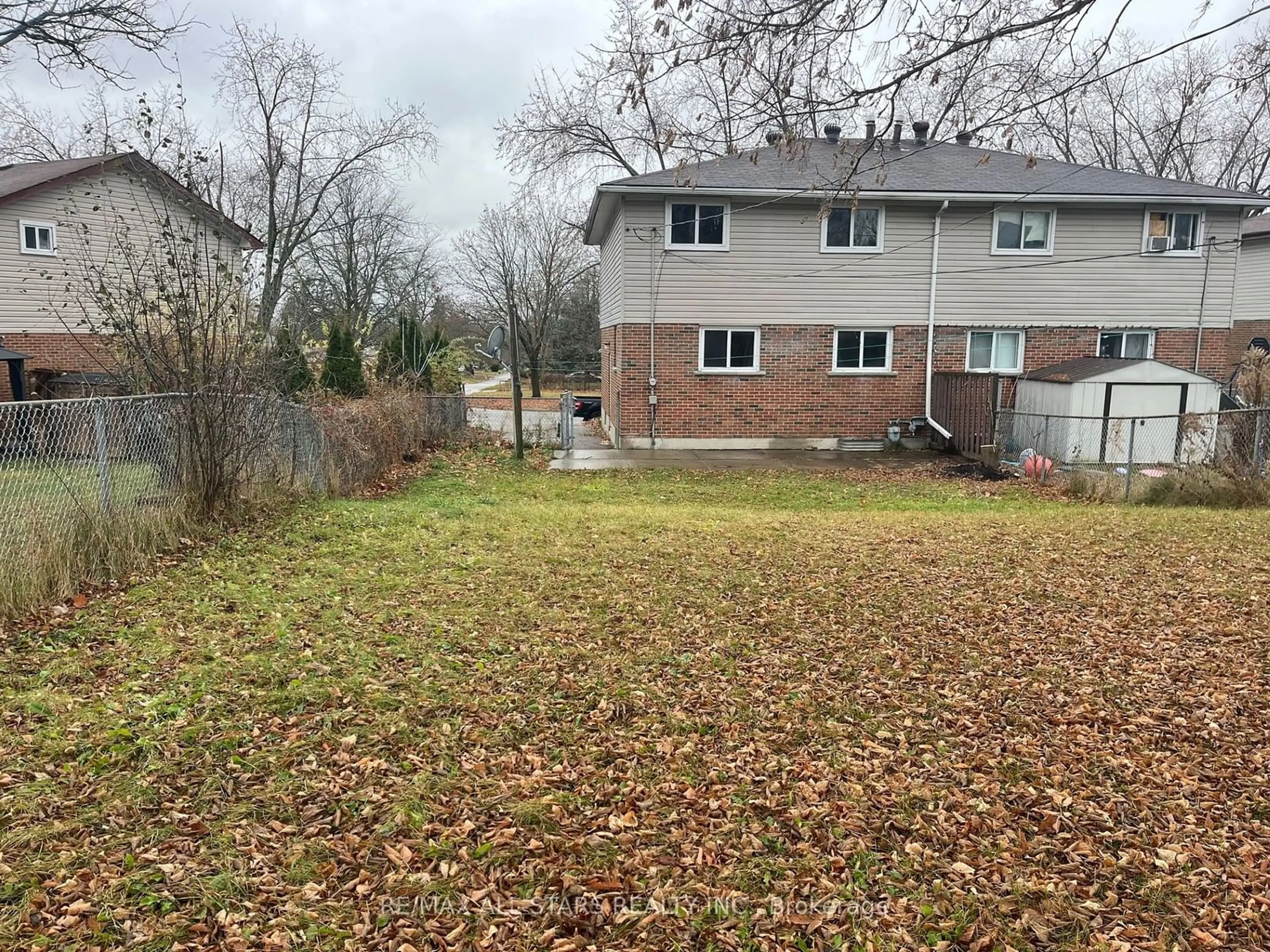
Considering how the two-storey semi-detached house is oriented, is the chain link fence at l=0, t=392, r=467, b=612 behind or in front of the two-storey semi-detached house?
behind

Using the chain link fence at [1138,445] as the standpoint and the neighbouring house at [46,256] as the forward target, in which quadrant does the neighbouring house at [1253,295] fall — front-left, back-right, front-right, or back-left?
back-right

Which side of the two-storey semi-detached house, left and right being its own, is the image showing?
back

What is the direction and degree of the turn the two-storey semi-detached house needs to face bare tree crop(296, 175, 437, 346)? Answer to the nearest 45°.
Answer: approximately 45° to its left

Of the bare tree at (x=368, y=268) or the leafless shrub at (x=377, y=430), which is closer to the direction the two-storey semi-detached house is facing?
the bare tree

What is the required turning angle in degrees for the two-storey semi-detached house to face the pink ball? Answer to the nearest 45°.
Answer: approximately 135° to its right

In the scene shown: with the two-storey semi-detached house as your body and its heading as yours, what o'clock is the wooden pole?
The wooden pole is roughly at 8 o'clock from the two-storey semi-detached house.

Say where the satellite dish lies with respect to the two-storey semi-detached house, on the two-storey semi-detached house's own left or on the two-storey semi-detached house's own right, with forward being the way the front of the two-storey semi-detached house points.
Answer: on the two-storey semi-detached house's own left

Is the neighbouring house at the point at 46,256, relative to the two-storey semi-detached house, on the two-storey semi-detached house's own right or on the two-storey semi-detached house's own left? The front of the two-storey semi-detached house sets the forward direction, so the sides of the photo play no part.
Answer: on the two-storey semi-detached house's own left

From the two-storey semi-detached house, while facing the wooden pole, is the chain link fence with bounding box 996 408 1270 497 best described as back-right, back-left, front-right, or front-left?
front-left
